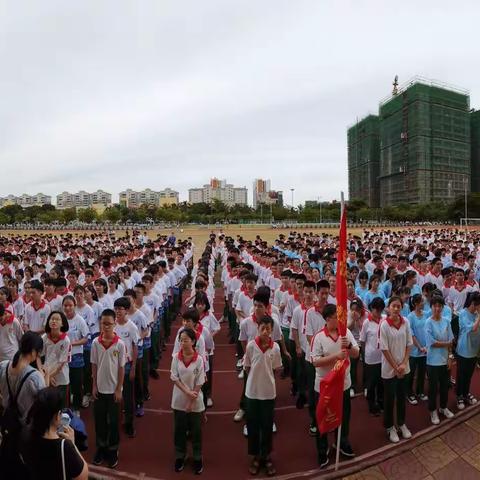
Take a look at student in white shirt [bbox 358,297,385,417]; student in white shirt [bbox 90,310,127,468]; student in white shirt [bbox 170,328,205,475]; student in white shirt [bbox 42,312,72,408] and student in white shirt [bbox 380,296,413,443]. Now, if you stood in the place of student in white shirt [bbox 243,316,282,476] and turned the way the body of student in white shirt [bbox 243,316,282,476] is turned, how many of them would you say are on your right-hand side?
3

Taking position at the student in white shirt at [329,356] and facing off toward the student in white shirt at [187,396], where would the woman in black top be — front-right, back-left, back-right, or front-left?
front-left

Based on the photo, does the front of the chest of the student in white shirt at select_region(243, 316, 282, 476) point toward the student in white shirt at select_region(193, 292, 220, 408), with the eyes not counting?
no

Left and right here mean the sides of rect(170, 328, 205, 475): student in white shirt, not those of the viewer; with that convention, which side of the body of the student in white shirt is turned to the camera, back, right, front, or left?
front

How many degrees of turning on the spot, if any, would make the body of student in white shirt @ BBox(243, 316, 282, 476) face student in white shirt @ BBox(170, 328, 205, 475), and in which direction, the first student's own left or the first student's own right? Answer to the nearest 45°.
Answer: approximately 90° to the first student's own right

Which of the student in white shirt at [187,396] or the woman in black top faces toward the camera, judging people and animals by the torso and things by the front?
the student in white shirt

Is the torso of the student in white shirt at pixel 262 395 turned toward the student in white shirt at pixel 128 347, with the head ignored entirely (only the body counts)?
no

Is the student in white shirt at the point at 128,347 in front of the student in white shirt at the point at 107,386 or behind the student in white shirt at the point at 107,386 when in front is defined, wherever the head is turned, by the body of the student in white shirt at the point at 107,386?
behind

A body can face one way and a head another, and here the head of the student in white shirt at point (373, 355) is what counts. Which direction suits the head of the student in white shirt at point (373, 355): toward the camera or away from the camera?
toward the camera

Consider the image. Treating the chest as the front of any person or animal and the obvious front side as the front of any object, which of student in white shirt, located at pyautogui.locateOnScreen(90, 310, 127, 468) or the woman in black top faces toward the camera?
the student in white shirt

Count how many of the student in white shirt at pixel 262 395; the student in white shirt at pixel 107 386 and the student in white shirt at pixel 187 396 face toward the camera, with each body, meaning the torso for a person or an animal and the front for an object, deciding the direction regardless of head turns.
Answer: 3

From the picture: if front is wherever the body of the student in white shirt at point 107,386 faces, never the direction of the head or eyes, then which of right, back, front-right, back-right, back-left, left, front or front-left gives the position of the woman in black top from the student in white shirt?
front

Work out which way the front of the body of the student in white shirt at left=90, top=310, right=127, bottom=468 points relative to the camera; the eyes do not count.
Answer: toward the camera

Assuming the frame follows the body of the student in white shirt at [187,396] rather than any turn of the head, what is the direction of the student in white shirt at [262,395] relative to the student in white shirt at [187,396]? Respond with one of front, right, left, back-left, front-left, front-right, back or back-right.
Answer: left

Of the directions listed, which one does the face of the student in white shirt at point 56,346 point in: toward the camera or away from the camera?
toward the camera
